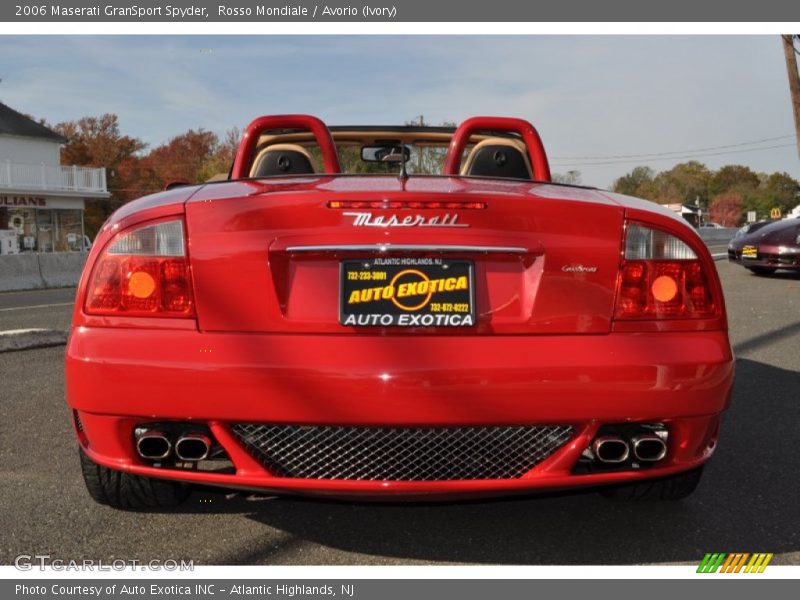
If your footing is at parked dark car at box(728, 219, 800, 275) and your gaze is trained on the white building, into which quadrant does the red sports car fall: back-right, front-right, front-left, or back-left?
back-left

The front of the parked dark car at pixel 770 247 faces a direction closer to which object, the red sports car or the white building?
the red sports car

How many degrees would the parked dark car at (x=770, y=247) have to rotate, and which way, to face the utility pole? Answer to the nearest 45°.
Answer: approximately 135° to its right

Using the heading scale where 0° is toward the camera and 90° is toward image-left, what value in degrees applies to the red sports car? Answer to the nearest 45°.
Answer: approximately 180°

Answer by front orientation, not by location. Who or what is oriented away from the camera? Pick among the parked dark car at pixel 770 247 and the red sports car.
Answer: the red sports car

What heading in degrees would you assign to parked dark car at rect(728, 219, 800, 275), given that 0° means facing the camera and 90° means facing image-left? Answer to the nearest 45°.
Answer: approximately 45°

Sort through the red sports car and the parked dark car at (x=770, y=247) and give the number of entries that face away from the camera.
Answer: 1

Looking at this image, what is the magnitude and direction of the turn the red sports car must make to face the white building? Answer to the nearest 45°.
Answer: approximately 45° to its left

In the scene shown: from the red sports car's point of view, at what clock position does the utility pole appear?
The utility pole is roughly at 1 o'clock from the red sports car.

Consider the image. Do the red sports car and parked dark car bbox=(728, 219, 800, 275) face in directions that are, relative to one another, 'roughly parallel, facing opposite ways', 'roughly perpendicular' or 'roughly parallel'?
roughly perpendicular
